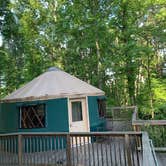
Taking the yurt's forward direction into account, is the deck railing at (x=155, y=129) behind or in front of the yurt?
in front

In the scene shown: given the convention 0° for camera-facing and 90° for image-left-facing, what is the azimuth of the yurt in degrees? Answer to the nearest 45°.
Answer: approximately 315°
